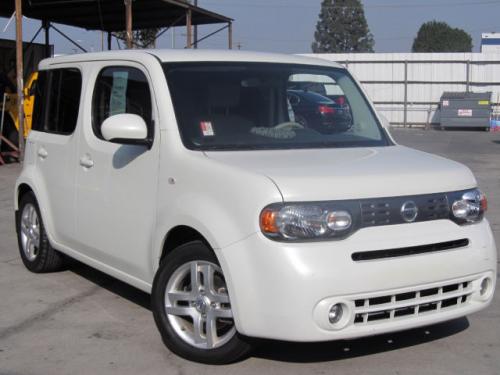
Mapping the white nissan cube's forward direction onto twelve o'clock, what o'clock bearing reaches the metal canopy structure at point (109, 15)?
The metal canopy structure is roughly at 7 o'clock from the white nissan cube.

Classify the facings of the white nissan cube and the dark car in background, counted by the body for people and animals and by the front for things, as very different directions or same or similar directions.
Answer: very different directions

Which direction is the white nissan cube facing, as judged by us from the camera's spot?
facing the viewer and to the right of the viewer

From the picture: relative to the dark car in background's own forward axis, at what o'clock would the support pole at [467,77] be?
The support pole is roughly at 2 o'clock from the dark car in background.

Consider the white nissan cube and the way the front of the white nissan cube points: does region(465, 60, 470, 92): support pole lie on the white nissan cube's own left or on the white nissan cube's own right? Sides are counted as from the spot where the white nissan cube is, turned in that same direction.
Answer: on the white nissan cube's own left

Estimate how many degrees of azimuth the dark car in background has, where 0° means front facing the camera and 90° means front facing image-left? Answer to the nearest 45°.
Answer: approximately 135°
